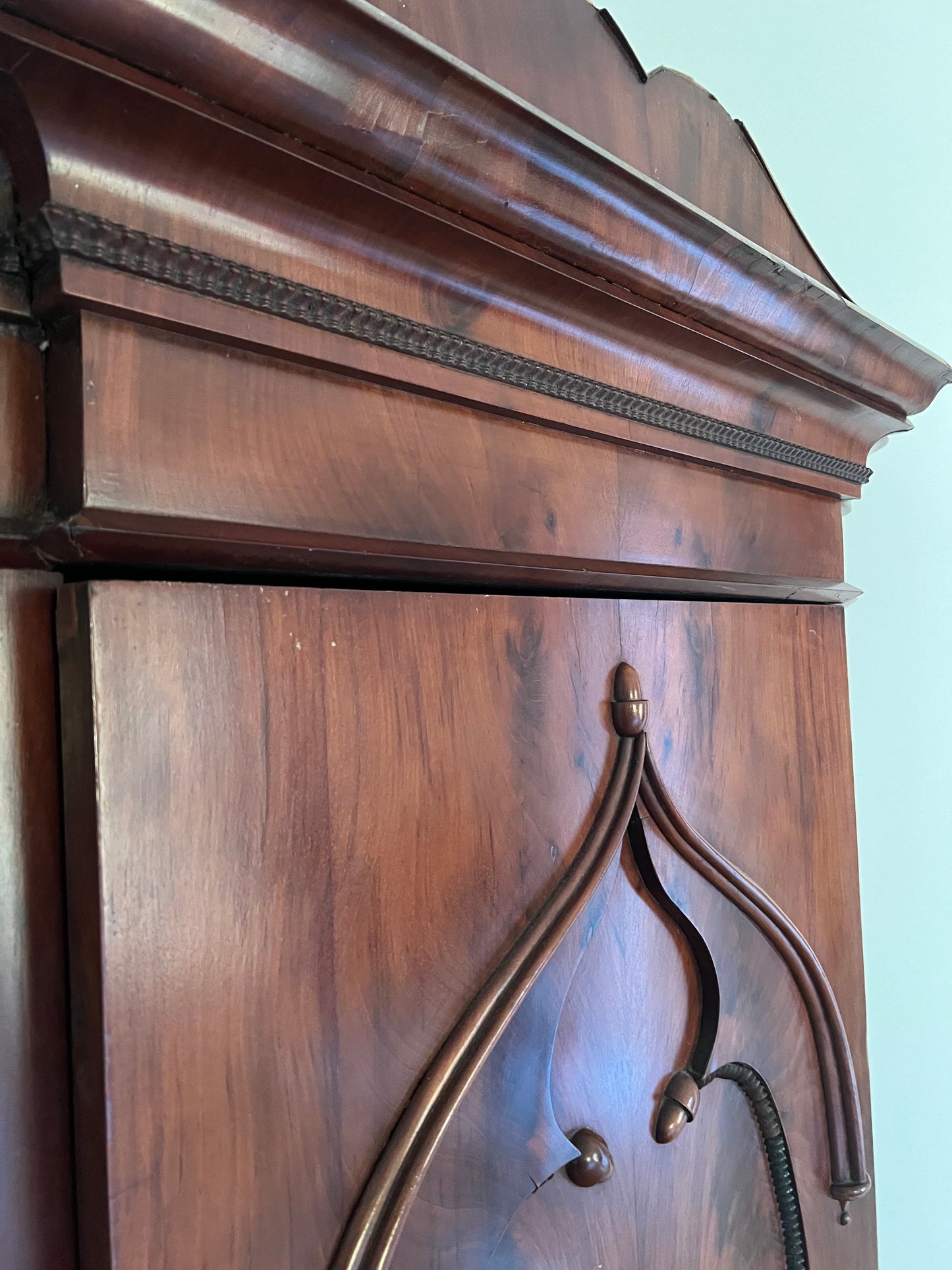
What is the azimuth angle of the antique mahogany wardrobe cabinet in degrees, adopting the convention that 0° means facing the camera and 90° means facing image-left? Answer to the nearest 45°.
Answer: approximately 315°
